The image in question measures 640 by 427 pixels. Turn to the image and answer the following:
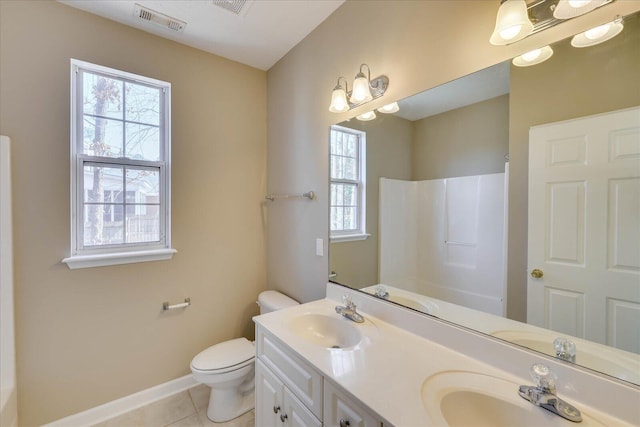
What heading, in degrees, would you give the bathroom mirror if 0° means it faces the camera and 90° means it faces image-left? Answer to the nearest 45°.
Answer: approximately 45°

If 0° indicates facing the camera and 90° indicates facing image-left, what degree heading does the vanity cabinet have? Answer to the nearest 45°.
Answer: approximately 45°

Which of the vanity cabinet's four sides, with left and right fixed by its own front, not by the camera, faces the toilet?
right

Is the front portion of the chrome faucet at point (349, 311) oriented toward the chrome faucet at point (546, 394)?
no

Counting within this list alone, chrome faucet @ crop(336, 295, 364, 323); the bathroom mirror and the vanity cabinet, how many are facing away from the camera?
0

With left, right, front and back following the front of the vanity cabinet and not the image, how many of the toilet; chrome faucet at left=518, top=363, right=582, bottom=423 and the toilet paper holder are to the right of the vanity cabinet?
2

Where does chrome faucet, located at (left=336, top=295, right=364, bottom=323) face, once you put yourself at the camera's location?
facing the viewer and to the left of the viewer

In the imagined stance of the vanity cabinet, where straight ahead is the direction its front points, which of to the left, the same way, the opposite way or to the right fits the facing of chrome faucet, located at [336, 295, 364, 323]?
the same way

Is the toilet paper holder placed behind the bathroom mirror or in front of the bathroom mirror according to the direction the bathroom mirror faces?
in front

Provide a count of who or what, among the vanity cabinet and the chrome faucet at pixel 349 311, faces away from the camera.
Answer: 0

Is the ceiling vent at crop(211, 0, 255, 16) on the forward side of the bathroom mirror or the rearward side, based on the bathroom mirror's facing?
on the forward side

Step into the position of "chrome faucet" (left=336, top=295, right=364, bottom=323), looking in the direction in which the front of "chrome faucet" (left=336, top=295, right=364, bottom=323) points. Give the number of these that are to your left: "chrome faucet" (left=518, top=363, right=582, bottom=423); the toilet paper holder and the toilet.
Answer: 1

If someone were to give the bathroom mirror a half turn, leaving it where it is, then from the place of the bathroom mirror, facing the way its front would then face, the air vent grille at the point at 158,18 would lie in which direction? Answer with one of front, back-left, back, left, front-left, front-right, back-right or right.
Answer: back-left
